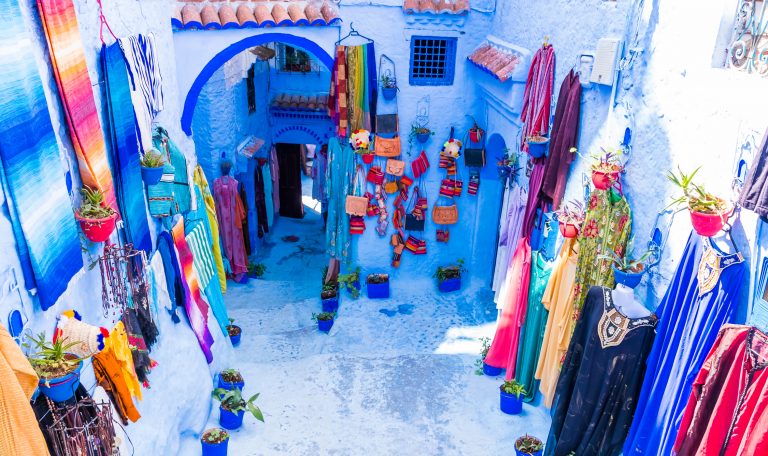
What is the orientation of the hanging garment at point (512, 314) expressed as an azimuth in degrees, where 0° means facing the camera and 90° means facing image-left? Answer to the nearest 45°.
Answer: approximately 45°

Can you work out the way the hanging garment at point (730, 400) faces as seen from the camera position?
facing the viewer and to the left of the viewer

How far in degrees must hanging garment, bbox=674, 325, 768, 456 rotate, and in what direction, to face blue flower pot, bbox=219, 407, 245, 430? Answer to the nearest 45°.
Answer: approximately 45° to its right

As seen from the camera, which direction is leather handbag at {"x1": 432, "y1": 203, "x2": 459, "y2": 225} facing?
toward the camera

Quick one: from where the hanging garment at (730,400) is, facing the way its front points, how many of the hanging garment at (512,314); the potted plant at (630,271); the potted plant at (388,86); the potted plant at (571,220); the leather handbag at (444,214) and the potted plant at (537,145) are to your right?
6

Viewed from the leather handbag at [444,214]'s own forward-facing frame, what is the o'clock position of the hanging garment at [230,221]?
The hanging garment is roughly at 3 o'clock from the leather handbag.

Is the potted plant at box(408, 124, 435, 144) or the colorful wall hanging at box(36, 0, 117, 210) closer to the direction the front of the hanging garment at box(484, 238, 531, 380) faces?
the colorful wall hanging

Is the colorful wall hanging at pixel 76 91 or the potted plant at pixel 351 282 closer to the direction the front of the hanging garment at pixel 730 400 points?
the colorful wall hanging

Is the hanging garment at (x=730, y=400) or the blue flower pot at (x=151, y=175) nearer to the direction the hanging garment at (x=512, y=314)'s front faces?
the blue flower pot

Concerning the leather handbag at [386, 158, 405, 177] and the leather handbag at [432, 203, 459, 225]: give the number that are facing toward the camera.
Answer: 2

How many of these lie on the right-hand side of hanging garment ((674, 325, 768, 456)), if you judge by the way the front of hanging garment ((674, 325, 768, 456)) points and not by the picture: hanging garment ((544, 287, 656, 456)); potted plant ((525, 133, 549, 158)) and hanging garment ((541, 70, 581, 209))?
3

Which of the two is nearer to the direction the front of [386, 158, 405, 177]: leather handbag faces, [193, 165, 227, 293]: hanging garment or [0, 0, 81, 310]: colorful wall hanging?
the colorful wall hanging

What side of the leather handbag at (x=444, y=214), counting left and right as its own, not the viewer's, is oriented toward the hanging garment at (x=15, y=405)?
front
